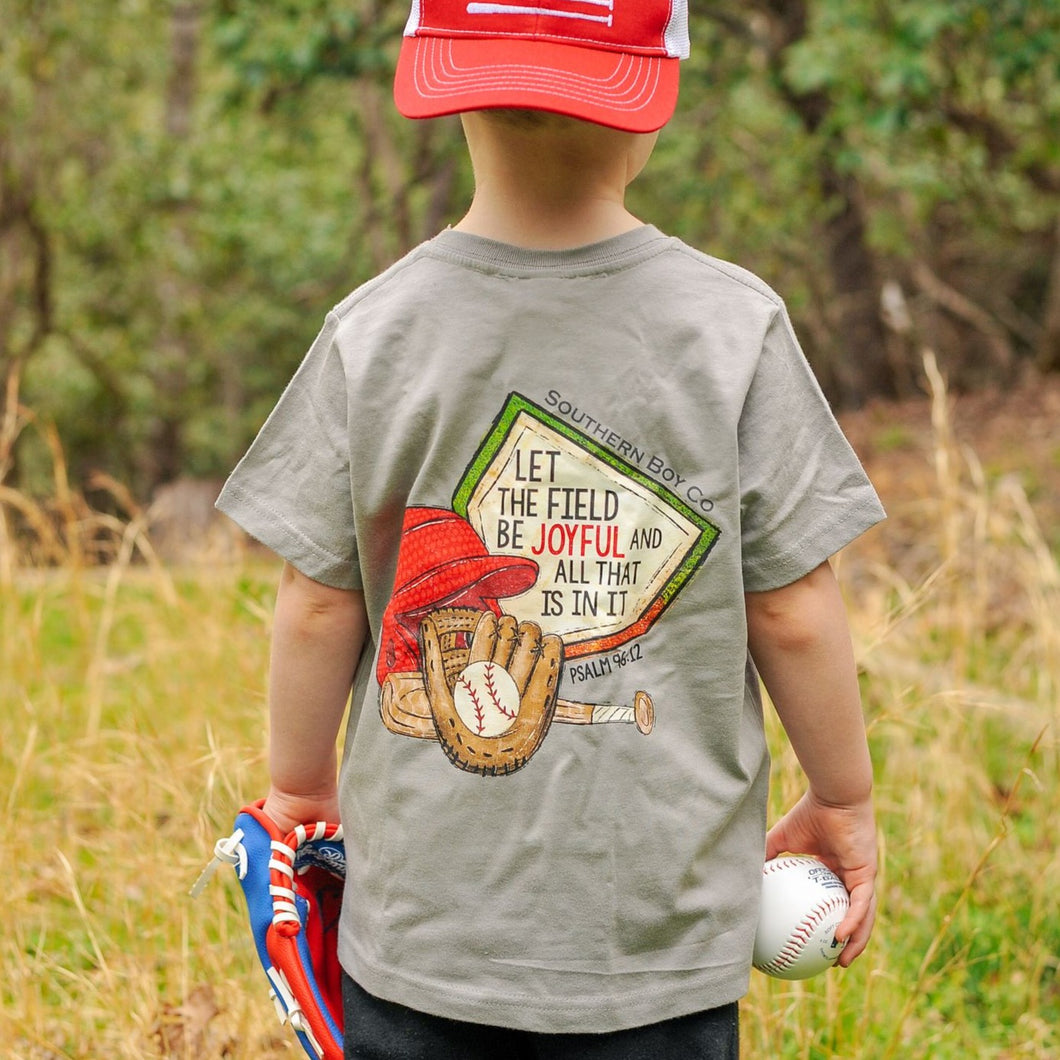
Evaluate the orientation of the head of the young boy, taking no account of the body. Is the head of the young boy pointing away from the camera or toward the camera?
away from the camera

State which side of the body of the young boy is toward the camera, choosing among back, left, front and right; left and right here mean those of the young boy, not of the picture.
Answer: back
